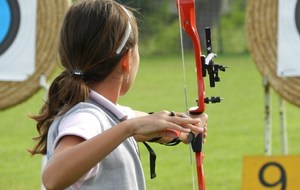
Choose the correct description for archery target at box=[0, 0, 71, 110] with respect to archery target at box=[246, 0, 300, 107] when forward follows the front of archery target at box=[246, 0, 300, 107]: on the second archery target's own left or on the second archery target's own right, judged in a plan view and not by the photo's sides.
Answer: on the second archery target's own right

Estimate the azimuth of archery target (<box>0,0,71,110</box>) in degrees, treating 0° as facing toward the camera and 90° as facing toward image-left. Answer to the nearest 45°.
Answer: approximately 0°

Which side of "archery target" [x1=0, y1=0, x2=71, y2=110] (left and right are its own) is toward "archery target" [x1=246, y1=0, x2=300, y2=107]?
left

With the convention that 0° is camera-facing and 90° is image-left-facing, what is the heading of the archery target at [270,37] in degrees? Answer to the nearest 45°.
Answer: approximately 0°
